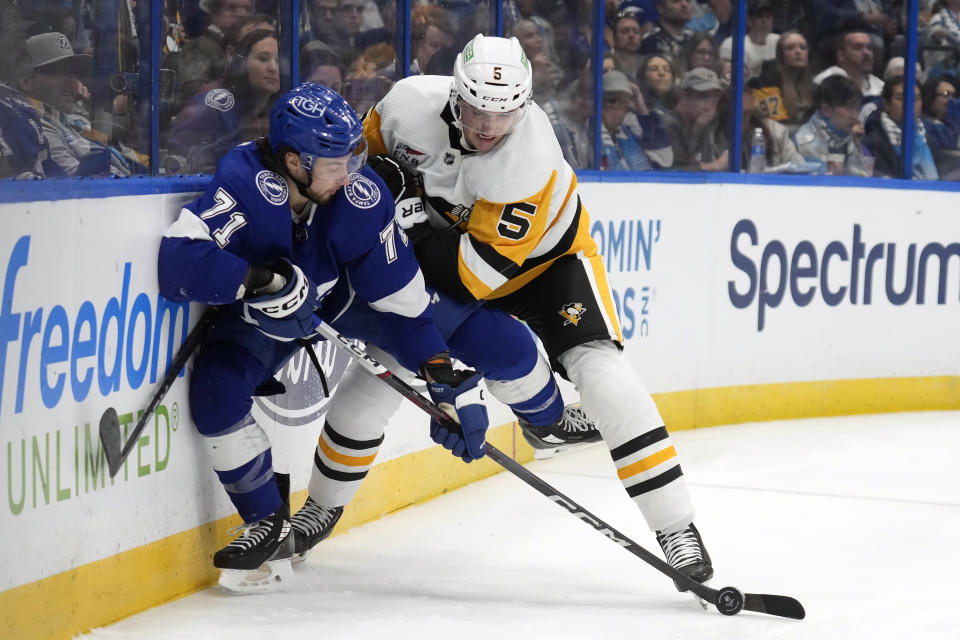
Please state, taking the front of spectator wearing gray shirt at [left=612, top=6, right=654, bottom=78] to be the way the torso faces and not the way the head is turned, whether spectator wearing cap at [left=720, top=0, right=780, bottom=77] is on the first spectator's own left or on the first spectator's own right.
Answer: on the first spectator's own left

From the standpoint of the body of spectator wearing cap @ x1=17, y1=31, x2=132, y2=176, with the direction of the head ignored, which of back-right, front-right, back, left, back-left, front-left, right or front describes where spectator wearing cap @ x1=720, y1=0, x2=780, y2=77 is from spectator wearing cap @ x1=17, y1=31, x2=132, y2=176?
left

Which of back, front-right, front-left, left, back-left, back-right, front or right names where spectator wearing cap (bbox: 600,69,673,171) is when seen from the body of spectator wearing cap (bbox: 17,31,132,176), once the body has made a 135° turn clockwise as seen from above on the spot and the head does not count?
back-right

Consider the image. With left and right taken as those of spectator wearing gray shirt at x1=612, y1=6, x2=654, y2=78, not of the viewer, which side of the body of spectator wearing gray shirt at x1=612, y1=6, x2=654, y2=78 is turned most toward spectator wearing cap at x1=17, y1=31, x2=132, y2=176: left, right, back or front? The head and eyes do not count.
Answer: right

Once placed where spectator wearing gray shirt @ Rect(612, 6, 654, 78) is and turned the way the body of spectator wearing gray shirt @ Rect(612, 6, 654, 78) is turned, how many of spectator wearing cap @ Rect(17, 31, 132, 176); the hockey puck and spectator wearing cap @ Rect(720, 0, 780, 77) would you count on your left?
1

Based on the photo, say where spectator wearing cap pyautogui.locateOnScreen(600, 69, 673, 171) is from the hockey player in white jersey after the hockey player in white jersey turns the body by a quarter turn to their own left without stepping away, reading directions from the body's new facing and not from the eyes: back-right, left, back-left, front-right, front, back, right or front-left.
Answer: left

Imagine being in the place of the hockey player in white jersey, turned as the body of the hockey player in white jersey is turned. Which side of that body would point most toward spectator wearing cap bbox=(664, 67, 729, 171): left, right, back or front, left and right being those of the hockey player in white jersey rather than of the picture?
back

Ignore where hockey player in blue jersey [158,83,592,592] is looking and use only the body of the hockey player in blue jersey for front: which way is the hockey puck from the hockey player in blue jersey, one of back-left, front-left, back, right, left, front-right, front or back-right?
left

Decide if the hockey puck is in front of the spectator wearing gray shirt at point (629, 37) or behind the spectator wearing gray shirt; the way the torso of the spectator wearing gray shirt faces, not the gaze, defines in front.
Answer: in front

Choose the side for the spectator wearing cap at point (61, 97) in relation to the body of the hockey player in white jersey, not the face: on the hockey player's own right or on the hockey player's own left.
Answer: on the hockey player's own right

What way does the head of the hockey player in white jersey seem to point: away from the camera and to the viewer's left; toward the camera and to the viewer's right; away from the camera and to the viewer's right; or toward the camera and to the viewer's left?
toward the camera and to the viewer's left
